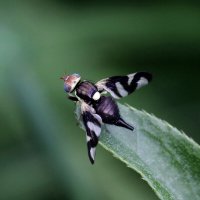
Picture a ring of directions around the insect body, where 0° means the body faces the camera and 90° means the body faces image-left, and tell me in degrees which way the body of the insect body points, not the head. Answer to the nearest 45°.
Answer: approximately 135°
